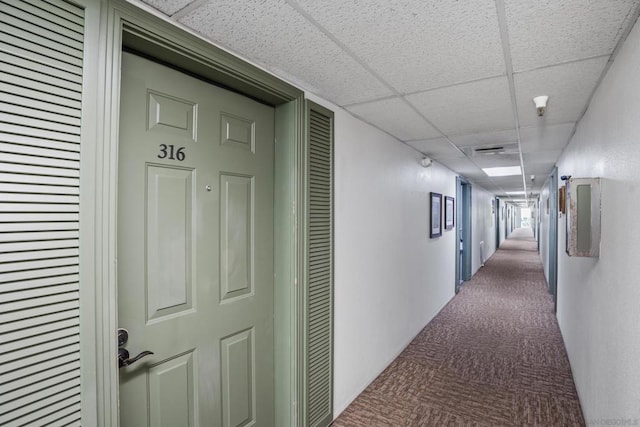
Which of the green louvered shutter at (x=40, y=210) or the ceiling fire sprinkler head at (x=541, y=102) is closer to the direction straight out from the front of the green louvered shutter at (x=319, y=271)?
the ceiling fire sprinkler head

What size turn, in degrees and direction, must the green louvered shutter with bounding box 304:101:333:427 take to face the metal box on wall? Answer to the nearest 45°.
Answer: approximately 45° to its left

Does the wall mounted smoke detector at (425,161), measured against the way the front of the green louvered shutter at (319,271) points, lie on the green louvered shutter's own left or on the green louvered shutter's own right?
on the green louvered shutter's own left

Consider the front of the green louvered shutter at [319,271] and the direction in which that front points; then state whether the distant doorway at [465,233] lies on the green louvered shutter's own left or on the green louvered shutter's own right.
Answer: on the green louvered shutter's own left

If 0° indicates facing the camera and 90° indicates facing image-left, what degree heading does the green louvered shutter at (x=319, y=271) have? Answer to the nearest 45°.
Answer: approximately 315°

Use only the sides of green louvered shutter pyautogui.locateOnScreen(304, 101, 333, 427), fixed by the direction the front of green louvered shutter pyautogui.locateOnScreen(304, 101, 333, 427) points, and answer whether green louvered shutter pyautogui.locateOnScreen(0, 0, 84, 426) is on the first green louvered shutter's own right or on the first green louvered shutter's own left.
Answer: on the first green louvered shutter's own right

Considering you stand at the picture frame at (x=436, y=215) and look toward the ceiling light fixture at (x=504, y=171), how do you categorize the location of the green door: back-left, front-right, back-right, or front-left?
back-right

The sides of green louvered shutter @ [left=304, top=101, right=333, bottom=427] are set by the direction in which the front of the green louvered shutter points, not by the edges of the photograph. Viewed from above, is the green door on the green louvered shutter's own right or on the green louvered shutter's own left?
on the green louvered shutter's own right

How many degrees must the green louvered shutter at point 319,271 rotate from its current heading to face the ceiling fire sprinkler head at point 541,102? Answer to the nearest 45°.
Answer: approximately 45° to its left

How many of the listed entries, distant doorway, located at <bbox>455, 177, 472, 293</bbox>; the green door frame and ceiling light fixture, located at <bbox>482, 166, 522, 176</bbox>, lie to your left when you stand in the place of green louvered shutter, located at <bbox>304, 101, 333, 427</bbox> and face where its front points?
2

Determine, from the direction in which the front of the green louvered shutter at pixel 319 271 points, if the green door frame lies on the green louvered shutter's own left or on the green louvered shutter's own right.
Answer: on the green louvered shutter's own right

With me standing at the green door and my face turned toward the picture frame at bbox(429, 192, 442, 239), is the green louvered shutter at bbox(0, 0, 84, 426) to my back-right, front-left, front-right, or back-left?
back-right

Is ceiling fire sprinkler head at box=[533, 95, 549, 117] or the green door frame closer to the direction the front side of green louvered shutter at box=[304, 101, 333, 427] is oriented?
the ceiling fire sprinkler head

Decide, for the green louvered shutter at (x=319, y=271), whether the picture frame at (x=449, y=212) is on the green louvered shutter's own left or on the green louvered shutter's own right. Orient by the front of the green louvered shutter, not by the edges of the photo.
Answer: on the green louvered shutter's own left
